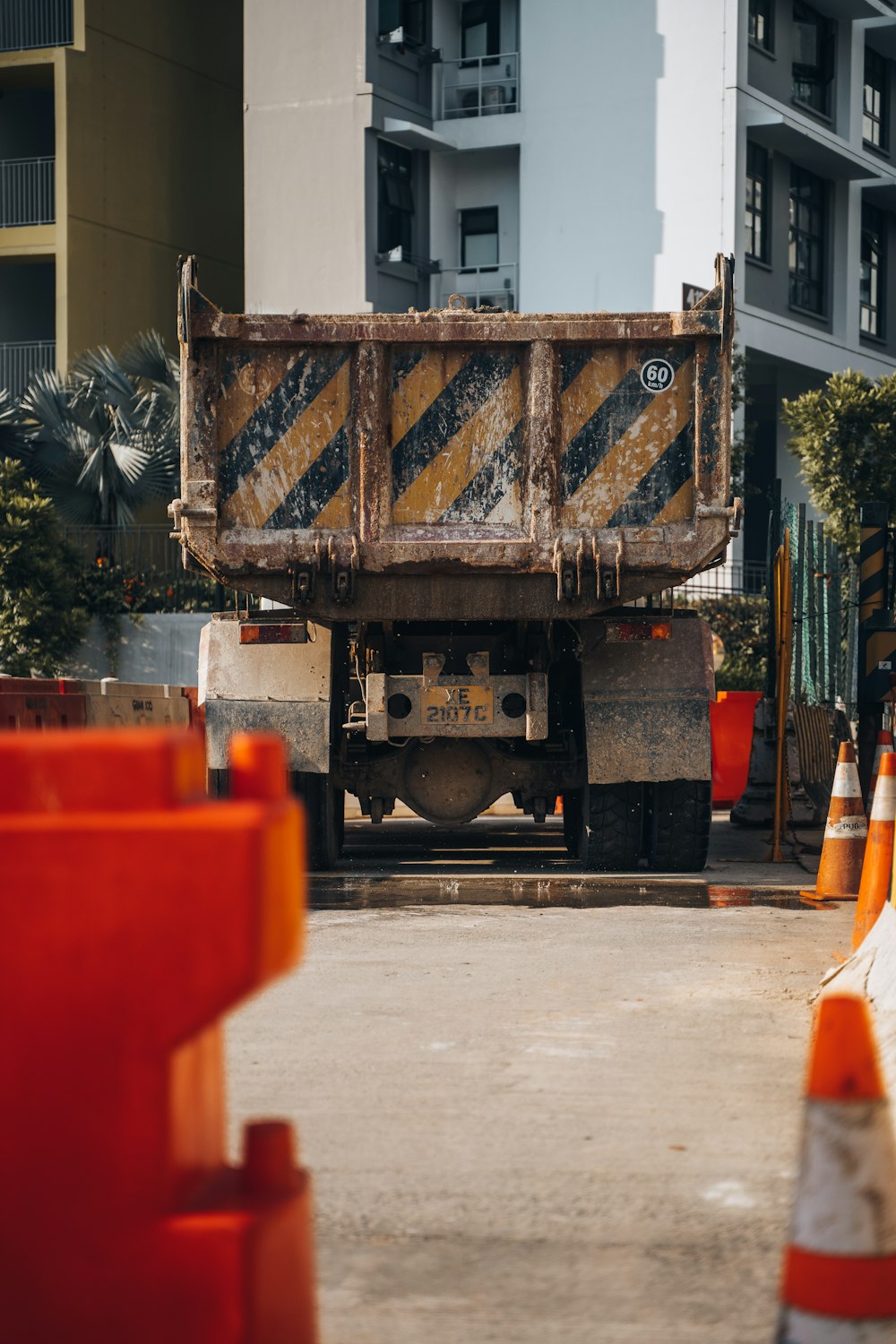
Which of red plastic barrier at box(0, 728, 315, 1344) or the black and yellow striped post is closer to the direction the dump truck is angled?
the black and yellow striped post

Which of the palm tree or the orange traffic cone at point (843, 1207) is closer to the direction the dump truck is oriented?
the palm tree

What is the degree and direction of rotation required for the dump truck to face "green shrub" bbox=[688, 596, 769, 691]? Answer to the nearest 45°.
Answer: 0° — it already faces it

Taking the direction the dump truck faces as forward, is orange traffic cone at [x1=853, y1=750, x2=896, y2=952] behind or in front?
behind

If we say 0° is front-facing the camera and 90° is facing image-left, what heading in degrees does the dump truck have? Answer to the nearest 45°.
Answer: approximately 180°

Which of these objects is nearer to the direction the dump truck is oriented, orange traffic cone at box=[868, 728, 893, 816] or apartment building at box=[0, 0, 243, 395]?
the apartment building

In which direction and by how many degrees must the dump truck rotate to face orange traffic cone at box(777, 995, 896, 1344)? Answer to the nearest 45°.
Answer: approximately 180°

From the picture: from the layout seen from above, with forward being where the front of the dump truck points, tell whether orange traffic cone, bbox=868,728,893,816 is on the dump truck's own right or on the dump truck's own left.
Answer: on the dump truck's own right

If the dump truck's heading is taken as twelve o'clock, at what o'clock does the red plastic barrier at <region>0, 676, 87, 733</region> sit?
The red plastic barrier is roughly at 10 o'clock from the dump truck.
